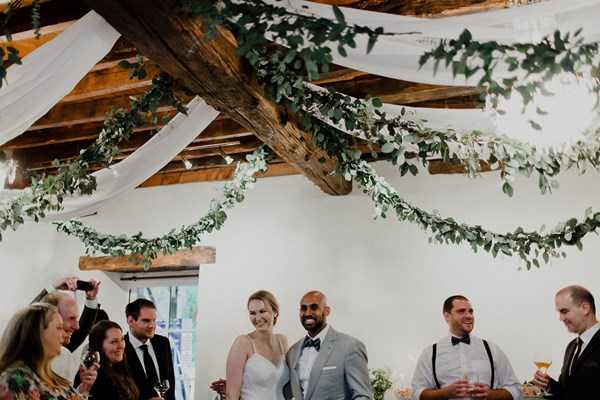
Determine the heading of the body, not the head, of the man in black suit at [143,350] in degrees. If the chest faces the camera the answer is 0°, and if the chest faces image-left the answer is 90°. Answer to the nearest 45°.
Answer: approximately 315°

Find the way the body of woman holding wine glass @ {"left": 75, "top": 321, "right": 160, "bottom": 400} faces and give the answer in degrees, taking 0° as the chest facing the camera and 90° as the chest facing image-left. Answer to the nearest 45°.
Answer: approximately 315°

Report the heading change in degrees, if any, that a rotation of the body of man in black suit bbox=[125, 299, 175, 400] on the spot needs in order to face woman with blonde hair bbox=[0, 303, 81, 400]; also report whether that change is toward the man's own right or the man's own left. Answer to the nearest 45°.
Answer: approximately 45° to the man's own right

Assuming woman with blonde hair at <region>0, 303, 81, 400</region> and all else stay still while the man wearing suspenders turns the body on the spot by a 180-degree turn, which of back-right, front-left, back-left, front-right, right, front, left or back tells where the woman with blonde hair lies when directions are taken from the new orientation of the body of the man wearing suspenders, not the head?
back-left

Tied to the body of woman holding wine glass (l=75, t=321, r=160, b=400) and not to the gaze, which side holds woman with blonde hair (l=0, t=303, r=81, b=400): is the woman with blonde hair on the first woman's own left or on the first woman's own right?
on the first woman's own right

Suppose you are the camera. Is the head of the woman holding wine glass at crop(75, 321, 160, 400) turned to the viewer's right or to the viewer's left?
to the viewer's right

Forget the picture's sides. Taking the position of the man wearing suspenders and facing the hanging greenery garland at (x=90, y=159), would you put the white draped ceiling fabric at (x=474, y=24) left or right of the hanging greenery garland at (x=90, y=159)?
left

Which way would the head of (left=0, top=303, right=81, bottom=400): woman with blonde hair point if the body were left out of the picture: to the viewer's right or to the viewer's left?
to the viewer's right

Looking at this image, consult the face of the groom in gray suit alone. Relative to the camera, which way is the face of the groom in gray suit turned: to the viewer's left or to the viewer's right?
to the viewer's left
